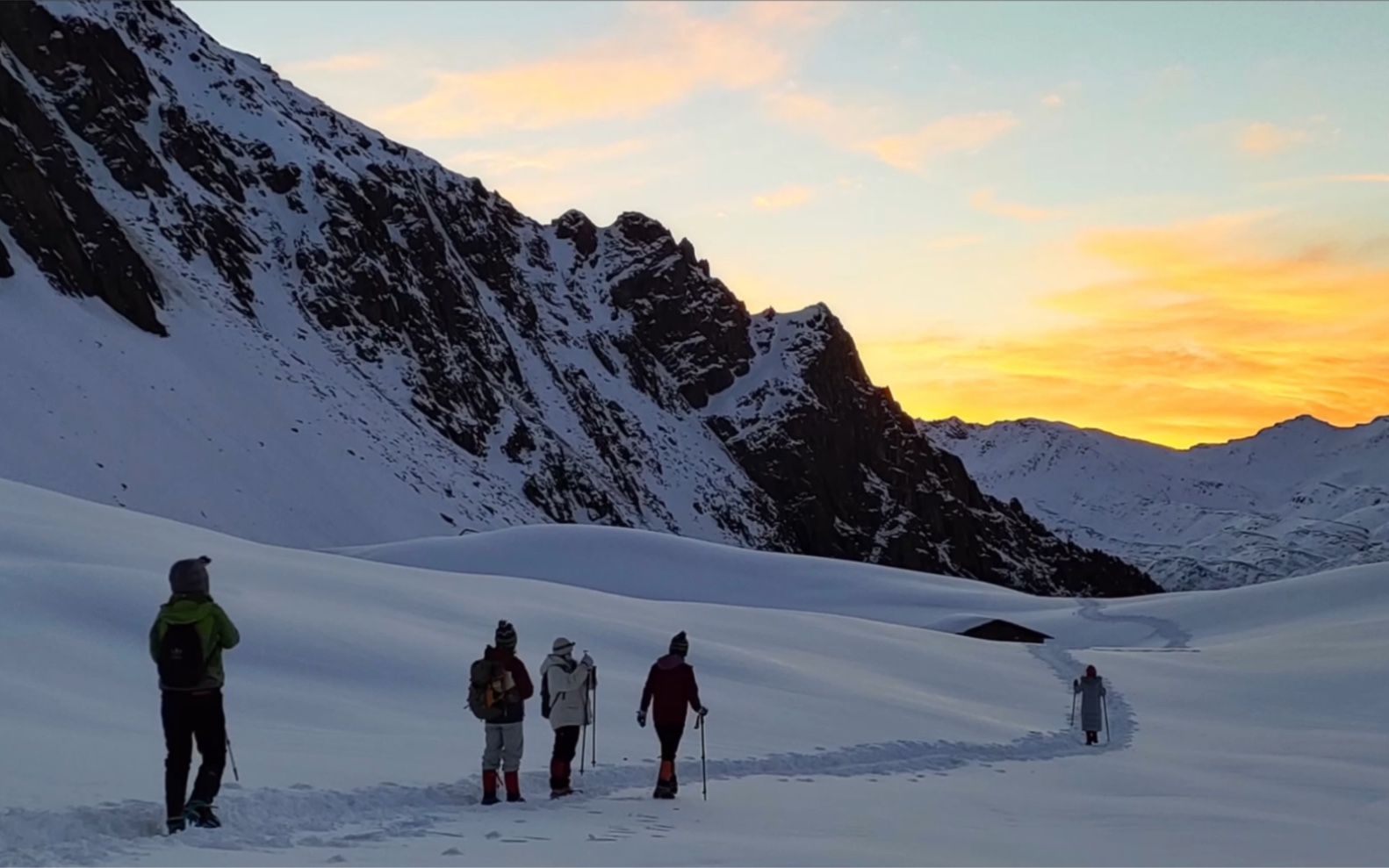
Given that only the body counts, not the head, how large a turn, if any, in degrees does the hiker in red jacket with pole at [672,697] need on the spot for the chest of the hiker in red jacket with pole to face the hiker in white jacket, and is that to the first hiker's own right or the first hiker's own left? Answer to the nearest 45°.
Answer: approximately 135° to the first hiker's own left

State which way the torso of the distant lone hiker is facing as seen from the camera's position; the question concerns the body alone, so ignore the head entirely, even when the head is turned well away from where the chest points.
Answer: away from the camera

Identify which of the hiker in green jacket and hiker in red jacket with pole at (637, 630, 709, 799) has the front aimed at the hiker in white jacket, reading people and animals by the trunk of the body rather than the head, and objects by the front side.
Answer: the hiker in green jacket

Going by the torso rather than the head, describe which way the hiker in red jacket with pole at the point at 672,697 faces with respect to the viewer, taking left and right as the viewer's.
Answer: facing away from the viewer and to the right of the viewer

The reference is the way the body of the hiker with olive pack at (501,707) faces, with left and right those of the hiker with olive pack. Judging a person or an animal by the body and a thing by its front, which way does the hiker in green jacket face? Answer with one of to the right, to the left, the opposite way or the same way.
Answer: the same way

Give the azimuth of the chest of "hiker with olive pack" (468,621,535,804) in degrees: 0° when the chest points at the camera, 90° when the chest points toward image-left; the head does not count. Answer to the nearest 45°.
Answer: approximately 225°

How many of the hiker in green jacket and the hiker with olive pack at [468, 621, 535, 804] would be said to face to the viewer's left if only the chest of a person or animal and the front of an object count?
0

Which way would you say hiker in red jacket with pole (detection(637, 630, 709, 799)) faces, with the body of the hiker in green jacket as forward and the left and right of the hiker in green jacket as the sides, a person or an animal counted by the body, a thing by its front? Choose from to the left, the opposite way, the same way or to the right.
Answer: the same way

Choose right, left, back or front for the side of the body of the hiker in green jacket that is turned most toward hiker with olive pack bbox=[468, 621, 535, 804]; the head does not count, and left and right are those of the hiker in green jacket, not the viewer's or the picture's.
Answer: front

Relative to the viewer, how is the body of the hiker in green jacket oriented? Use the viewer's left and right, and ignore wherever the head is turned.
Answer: facing away from the viewer and to the right of the viewer

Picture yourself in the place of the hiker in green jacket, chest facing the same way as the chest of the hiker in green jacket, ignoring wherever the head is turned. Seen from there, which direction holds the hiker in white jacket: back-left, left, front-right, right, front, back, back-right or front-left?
front

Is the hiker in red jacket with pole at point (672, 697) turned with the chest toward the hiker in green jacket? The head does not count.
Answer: no

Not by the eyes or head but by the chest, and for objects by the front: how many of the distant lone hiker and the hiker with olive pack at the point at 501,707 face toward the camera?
0
